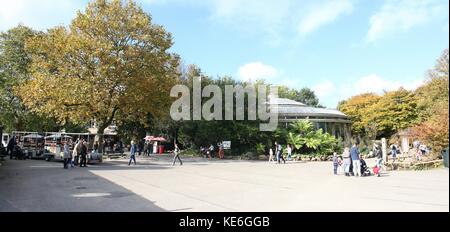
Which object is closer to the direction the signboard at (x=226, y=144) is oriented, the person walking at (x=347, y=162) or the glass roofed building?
the person walking

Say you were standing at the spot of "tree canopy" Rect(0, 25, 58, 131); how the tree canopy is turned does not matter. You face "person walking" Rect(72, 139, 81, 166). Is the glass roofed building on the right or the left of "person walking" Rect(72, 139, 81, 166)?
left

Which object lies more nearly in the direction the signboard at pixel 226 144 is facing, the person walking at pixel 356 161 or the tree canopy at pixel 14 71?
the person walking

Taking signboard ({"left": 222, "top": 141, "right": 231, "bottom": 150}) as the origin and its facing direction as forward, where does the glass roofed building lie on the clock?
The glass roofed building is roughly at 8 o'clock from the signboard.

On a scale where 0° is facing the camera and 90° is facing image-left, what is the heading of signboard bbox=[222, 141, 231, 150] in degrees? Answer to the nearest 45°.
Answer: approximately 0°

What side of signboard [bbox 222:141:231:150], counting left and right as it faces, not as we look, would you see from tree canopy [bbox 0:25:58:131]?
right

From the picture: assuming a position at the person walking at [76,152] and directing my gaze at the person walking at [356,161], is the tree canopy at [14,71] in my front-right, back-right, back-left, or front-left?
back-left

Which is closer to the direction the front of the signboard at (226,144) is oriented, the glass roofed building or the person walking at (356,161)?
the person walking

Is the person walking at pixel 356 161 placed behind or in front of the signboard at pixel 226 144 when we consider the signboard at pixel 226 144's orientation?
in front

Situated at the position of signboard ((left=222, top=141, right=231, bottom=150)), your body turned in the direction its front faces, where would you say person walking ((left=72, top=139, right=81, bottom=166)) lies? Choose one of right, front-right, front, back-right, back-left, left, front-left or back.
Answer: front-right

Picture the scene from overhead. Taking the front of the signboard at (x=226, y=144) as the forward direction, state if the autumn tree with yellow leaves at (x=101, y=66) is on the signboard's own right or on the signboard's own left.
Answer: on the signboard's own right
